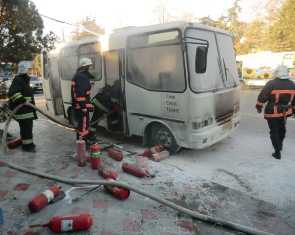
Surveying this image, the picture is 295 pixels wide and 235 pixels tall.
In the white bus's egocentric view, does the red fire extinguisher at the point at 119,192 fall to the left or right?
on its right

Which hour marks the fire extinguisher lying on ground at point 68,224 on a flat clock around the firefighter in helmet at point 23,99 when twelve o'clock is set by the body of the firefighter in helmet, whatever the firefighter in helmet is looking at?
The fire extinguisher lying on ground is roughly at 3 o'clock from the firefighter in helmet.

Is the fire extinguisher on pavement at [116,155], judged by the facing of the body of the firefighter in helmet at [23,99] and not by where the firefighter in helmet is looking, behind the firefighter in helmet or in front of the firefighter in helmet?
in front

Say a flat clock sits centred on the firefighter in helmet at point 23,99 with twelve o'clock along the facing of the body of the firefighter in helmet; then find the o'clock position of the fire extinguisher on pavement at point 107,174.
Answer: The fire extinguisher on pavement is roughly at 2 o'clock from the firefighter in helmet.

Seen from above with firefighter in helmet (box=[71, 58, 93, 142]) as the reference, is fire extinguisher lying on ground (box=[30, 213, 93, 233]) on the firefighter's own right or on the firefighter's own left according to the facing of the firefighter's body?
on the firefighter's own right

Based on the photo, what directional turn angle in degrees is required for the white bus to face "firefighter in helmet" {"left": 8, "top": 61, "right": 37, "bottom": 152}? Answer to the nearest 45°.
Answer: approximately 135° to its right

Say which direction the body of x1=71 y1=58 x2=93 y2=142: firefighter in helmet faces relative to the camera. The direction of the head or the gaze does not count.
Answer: to the viewer's right

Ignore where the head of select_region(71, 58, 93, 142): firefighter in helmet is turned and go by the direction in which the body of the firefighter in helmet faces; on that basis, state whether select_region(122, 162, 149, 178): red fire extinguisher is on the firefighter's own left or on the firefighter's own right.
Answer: on the firefighter's own right

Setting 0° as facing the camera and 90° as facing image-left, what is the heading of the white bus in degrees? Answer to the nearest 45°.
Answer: approximately 315°

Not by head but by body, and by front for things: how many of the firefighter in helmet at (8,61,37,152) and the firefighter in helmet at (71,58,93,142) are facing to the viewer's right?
2

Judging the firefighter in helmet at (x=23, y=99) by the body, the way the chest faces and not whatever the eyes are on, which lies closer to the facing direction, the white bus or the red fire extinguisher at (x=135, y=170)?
the white bus

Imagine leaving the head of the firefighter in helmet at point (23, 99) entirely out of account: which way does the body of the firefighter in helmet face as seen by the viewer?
to the viewer's right

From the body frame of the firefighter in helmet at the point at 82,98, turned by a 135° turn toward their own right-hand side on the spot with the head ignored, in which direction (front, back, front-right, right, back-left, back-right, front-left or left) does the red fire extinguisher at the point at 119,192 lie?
front-left
